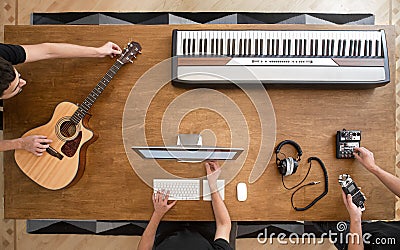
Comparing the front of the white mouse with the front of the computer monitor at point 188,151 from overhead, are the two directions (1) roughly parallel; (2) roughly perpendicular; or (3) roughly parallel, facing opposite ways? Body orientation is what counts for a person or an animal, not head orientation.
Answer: roughly parallel, facing opposite ways

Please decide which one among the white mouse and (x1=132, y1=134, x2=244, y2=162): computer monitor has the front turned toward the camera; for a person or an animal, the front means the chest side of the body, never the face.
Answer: the computer monitor

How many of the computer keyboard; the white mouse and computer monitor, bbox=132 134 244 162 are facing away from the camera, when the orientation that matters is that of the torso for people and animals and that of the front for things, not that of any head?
1

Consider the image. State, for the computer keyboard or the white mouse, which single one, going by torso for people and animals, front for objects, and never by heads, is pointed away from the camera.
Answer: the white mouse

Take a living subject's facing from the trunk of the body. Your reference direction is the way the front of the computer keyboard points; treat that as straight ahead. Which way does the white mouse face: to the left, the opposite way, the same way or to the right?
the opposite way

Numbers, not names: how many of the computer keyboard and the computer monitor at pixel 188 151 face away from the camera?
0

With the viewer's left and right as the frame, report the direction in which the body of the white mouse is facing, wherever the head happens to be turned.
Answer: facing away from the viewer

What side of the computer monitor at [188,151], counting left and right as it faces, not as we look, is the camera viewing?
front
